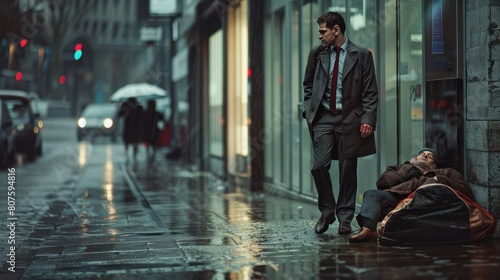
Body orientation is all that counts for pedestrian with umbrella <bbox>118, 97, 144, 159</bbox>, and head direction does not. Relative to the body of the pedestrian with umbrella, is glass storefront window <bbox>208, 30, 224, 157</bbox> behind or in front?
behind

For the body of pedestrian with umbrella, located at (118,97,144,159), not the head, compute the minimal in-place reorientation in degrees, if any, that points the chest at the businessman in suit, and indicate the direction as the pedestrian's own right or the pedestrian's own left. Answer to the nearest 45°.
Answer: approximately 180°

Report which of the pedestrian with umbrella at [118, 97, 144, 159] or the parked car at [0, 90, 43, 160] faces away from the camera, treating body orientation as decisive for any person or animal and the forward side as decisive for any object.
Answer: the pedestrian with umbrella

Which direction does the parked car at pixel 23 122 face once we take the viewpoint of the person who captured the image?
facing the viewer and to the right of the viewer

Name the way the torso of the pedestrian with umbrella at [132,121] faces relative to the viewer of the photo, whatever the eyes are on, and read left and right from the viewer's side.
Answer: facing away from the viewer

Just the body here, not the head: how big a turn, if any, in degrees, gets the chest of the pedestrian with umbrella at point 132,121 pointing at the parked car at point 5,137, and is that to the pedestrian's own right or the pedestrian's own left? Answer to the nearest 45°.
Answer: approximately 135° to the pedestrian's own left

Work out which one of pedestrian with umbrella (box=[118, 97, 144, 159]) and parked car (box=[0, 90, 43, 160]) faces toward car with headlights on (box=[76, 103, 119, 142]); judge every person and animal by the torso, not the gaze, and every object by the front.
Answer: the pedestrian with umbrella

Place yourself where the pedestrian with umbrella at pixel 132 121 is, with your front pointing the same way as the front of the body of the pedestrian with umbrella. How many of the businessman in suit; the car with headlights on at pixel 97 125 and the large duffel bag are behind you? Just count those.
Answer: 2
